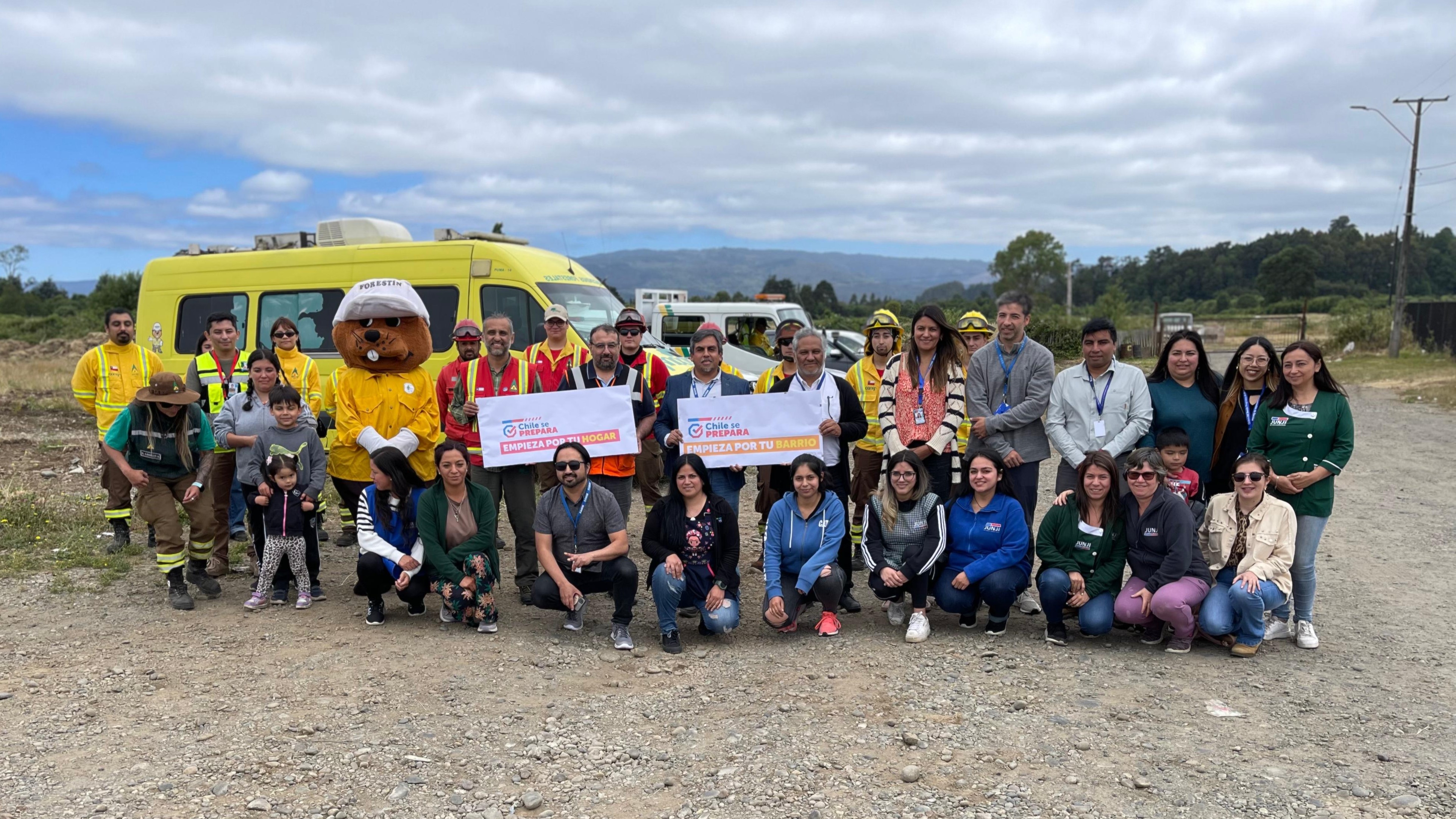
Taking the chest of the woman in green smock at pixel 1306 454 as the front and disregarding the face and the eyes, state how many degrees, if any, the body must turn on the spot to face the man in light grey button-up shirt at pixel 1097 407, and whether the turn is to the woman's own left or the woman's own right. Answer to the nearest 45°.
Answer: approximately 45° to the woman's own right

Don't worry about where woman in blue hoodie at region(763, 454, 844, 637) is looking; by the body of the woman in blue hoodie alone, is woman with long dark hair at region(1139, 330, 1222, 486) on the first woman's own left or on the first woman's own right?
on the first woman's own left

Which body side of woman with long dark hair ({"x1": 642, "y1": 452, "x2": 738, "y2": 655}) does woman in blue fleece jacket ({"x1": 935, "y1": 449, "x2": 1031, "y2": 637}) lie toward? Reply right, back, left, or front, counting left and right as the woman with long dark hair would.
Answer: left

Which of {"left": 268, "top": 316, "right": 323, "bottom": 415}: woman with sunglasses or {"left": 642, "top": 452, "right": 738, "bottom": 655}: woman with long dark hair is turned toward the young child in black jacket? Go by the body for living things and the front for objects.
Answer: the woman with sunglasses

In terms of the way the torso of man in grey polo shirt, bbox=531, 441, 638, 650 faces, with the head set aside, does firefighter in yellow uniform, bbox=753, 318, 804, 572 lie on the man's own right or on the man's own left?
on the man's own left

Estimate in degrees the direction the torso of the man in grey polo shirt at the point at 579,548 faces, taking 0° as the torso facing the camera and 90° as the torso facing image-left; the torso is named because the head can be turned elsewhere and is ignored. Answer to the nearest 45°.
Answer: approximately 0°

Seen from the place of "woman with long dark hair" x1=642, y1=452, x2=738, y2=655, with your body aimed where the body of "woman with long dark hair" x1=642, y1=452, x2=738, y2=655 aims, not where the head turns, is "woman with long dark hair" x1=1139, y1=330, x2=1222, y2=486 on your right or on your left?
on your left

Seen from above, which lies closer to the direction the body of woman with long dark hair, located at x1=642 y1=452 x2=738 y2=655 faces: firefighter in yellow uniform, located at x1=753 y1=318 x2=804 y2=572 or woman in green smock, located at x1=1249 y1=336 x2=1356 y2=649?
the woman in green smock

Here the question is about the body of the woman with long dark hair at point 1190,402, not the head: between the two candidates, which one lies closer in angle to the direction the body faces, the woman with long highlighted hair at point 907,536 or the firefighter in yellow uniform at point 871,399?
the woman with long highlighted hair

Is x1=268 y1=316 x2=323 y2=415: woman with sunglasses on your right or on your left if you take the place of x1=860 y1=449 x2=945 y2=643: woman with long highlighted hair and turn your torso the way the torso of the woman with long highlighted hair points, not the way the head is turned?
on your right
